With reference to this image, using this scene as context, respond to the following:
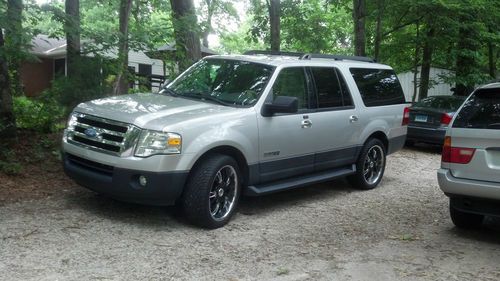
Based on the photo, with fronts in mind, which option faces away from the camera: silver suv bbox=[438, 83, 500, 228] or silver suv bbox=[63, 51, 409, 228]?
silver suv bbox=[438, 83, 500, 228]

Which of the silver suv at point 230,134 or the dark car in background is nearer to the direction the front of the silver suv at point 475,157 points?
the dark car in background

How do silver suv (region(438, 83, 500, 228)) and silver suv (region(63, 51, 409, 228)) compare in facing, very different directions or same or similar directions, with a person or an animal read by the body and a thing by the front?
very different directions

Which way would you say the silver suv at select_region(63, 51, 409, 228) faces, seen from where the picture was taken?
facing the viewer and to the left of the viewer

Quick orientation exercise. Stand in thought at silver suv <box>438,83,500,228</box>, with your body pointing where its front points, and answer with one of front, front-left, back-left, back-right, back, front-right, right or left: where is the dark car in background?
front

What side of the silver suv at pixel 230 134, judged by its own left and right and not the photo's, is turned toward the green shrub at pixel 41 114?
right

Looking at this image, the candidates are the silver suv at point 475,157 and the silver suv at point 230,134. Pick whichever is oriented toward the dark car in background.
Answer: the silver suv at point 475,157

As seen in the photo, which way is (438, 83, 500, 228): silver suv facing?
away from the camera

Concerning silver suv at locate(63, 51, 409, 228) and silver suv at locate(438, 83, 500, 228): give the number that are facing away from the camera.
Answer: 1

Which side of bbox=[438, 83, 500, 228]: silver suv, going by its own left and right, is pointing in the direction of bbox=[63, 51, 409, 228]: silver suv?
left
